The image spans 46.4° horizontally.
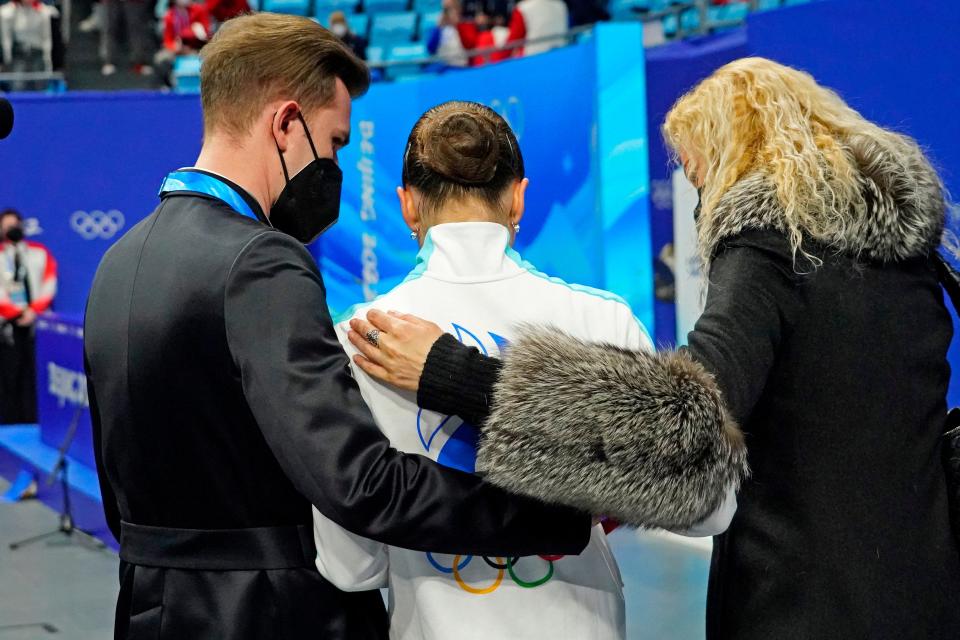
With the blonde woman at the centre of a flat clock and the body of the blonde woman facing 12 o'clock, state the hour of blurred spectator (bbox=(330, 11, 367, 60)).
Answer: The blurred spectator is roughly at 1 o'clock from the blonde woman.

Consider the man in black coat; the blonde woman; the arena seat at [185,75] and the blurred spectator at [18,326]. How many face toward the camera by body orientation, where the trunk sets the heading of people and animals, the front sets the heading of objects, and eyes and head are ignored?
2

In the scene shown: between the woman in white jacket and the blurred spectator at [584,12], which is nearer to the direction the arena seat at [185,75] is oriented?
the woman in white jacket

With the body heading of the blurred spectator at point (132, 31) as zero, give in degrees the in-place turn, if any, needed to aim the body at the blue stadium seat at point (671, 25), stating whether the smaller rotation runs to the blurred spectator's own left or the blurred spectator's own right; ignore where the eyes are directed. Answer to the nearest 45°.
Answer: approximately 45° to the blurred spectator's own left

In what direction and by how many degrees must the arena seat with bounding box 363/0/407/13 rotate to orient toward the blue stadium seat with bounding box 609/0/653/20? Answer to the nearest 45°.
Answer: approximately 45° to its left

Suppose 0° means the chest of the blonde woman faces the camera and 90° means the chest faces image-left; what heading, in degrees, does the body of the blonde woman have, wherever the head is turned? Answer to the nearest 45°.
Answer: approximately 135°

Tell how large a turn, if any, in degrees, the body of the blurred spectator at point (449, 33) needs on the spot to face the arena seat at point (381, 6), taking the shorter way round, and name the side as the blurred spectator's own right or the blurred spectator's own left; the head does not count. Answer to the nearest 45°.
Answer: approximately 135° to the blurred spectator's own right

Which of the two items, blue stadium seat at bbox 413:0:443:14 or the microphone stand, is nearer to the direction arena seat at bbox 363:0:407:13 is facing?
the microphone stand

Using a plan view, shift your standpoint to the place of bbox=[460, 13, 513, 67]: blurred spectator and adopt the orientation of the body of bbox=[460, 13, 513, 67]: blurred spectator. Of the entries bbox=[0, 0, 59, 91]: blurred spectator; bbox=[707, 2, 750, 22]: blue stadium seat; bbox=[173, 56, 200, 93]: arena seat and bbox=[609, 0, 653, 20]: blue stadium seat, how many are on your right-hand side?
2

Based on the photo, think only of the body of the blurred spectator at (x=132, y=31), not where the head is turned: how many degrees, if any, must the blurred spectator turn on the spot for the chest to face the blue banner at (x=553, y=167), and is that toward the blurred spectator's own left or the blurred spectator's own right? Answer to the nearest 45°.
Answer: approximately 45° to the blurred spectator's own left

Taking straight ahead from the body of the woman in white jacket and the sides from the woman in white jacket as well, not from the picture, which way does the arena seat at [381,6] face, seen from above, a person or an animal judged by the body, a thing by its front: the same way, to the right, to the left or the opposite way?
the opposite way

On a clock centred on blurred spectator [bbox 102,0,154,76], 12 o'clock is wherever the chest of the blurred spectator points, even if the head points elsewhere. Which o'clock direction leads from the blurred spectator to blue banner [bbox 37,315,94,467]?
The blue banner is roughly at 12 o'clock from the blurred spectator.

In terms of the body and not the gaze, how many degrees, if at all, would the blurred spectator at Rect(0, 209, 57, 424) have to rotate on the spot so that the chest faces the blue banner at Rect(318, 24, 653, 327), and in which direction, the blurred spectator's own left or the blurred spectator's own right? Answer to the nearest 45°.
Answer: approximately 45° to the blurred spectator's own left

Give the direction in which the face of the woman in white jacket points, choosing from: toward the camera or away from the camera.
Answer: away from the camera
